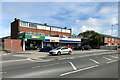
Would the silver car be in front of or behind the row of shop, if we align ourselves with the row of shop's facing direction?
in front

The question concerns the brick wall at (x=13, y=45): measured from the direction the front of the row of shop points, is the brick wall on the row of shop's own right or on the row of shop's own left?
on the row of shop's own right

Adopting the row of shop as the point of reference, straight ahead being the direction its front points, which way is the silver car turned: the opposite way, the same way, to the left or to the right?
to the right

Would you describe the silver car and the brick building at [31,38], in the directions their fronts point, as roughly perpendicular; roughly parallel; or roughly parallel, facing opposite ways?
roughly perpendicular

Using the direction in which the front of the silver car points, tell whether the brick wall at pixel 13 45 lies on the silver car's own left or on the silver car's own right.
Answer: on the silver car's own right

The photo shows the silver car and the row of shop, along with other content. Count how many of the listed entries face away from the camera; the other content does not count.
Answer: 0

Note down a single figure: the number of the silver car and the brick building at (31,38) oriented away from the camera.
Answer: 0

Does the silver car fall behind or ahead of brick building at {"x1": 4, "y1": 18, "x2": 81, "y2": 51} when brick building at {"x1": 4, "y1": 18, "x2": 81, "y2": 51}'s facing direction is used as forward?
ahead

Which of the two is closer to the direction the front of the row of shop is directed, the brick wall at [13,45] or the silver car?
the silver car

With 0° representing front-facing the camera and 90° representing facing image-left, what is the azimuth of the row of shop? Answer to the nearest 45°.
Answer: approximately 315°

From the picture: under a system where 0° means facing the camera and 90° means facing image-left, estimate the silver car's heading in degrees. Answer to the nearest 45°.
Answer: approximately 45°
